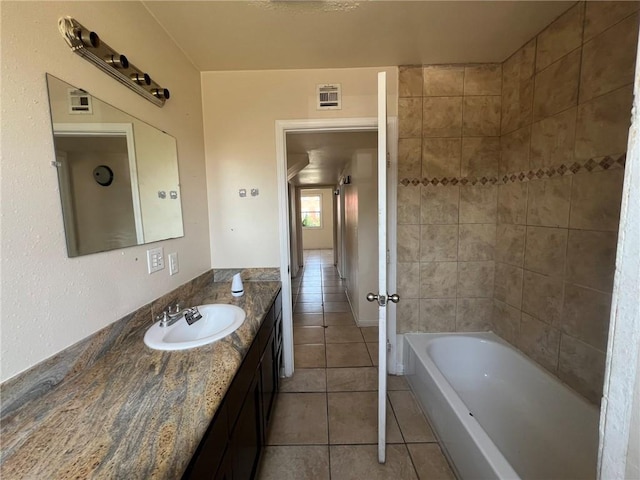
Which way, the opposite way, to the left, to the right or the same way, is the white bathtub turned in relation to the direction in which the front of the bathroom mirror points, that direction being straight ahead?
the opposite way

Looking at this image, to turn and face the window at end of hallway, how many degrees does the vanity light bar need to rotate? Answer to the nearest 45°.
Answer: approximately 90° to its left

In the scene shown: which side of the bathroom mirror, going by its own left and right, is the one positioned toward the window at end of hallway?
left

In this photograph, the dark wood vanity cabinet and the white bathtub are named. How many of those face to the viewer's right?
1

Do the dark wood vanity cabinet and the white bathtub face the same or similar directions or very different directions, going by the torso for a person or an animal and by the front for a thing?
very different directions

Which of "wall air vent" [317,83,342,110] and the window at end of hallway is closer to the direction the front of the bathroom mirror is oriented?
the wall air vent

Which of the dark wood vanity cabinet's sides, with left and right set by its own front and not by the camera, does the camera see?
right

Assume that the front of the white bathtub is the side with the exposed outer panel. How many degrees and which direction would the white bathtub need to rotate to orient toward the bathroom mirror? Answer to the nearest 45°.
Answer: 0° — it already faces it

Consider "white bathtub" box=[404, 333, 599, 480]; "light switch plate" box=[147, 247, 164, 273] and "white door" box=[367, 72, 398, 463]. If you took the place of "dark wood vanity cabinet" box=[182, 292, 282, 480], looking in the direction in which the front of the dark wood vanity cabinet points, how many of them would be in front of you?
2

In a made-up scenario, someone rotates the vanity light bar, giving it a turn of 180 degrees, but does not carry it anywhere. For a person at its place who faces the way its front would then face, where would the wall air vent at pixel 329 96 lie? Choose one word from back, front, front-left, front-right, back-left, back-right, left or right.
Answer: back-right

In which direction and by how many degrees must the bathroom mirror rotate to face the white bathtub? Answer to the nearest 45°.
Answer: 0° — it already faces it
